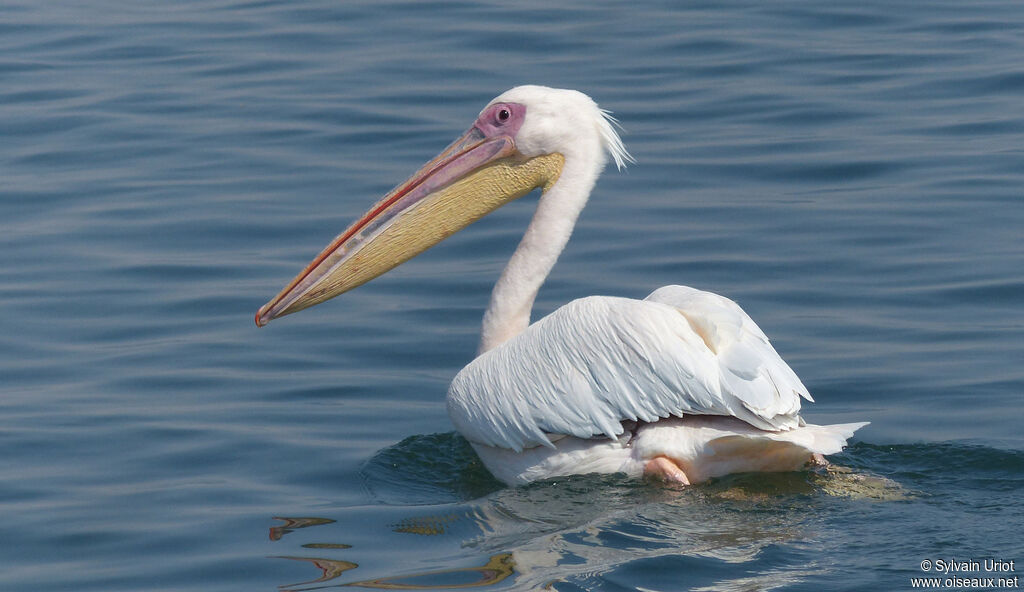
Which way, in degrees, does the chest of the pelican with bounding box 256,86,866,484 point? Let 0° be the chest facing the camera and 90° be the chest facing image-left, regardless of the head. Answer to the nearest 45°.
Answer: approximately 90°
